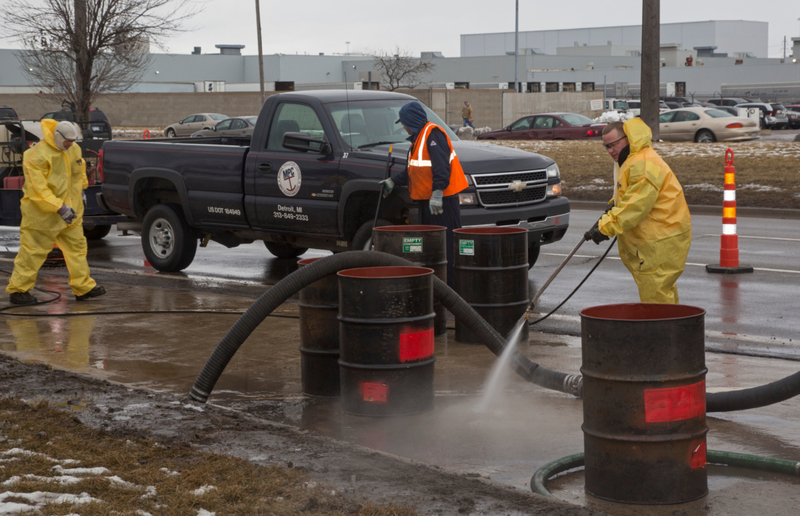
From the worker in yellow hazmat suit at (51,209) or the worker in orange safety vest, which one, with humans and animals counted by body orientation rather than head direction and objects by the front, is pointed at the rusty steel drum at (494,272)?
the worker in yellow hazmat suit

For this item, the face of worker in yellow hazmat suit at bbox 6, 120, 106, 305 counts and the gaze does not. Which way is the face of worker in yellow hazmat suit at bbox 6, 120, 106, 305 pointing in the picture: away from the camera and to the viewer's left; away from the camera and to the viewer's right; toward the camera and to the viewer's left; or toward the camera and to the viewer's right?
toward the camera and to the viewer's right

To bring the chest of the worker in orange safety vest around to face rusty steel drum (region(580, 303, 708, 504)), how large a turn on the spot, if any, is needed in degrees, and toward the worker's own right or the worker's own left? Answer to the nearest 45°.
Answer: approximately 90° to the worker's own left

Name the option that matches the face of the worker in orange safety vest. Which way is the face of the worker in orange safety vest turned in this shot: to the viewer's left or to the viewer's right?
to the viewer's left

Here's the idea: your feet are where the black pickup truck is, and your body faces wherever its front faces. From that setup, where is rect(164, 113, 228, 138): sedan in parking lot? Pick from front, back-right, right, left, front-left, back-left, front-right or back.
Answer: back-left

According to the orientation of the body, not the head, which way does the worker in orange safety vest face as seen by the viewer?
to the viewer's left

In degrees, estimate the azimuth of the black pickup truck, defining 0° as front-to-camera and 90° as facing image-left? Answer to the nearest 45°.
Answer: approximately 315°

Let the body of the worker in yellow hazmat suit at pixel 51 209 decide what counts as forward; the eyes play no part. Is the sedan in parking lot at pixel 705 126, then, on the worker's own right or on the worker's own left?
on the worker's own left

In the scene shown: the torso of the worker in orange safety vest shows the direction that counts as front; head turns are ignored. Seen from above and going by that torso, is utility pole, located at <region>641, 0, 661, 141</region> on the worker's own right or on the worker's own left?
on the worker's own right

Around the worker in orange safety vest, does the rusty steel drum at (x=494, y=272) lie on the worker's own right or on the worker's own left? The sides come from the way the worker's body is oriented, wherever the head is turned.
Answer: on the worker's own left
